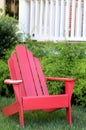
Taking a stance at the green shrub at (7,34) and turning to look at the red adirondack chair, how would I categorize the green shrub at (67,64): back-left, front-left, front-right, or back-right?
front-left

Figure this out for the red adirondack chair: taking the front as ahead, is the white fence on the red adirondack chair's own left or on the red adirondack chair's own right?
on the red adirondack chair's own left

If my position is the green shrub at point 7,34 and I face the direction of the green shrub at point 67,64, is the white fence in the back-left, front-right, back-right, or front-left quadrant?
front-left

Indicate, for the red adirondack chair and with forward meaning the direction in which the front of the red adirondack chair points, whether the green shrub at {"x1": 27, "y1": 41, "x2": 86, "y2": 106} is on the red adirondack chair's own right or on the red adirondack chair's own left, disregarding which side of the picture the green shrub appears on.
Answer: on the red adirondack chair's own left
